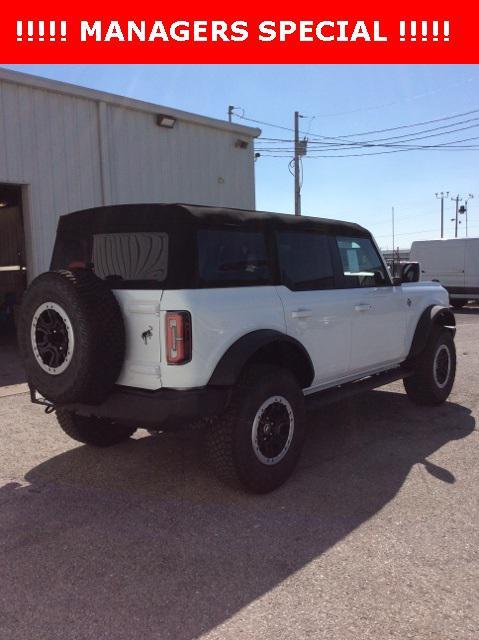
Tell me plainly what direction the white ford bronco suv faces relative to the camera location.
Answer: facing away from the viewer and to the right of the viewer

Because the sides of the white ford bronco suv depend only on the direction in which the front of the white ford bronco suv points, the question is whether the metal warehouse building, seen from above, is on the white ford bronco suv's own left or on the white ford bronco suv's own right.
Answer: on the white ford bronco suv's own left

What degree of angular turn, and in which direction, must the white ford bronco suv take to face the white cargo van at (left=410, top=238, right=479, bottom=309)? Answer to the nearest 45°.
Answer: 0° — it already faces it

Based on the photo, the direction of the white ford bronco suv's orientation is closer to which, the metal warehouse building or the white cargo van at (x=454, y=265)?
the white cargo van
